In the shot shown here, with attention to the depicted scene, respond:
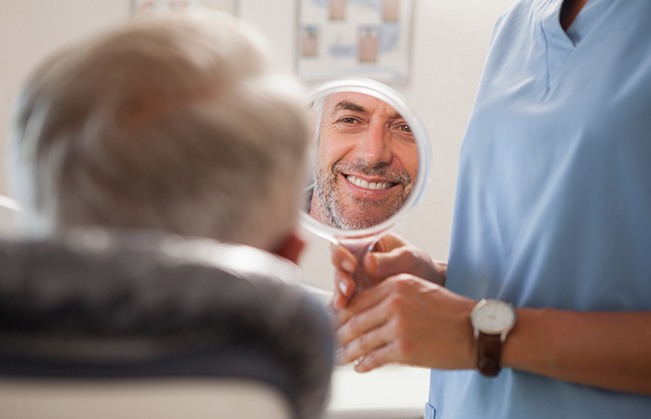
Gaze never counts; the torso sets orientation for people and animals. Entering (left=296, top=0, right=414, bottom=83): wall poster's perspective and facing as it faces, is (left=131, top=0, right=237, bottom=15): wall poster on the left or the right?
on its right

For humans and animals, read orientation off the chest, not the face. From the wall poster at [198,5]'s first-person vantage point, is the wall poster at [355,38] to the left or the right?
on its left

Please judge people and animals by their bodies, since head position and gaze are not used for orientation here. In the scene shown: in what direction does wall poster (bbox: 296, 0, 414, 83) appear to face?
toward the camera

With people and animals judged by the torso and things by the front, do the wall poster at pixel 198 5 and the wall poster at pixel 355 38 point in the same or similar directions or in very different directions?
same or similar directions

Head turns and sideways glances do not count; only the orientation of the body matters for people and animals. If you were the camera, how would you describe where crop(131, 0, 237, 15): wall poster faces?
facing the viewer

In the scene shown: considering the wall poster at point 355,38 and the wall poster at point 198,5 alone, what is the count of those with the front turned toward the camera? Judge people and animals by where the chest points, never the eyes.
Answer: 2
